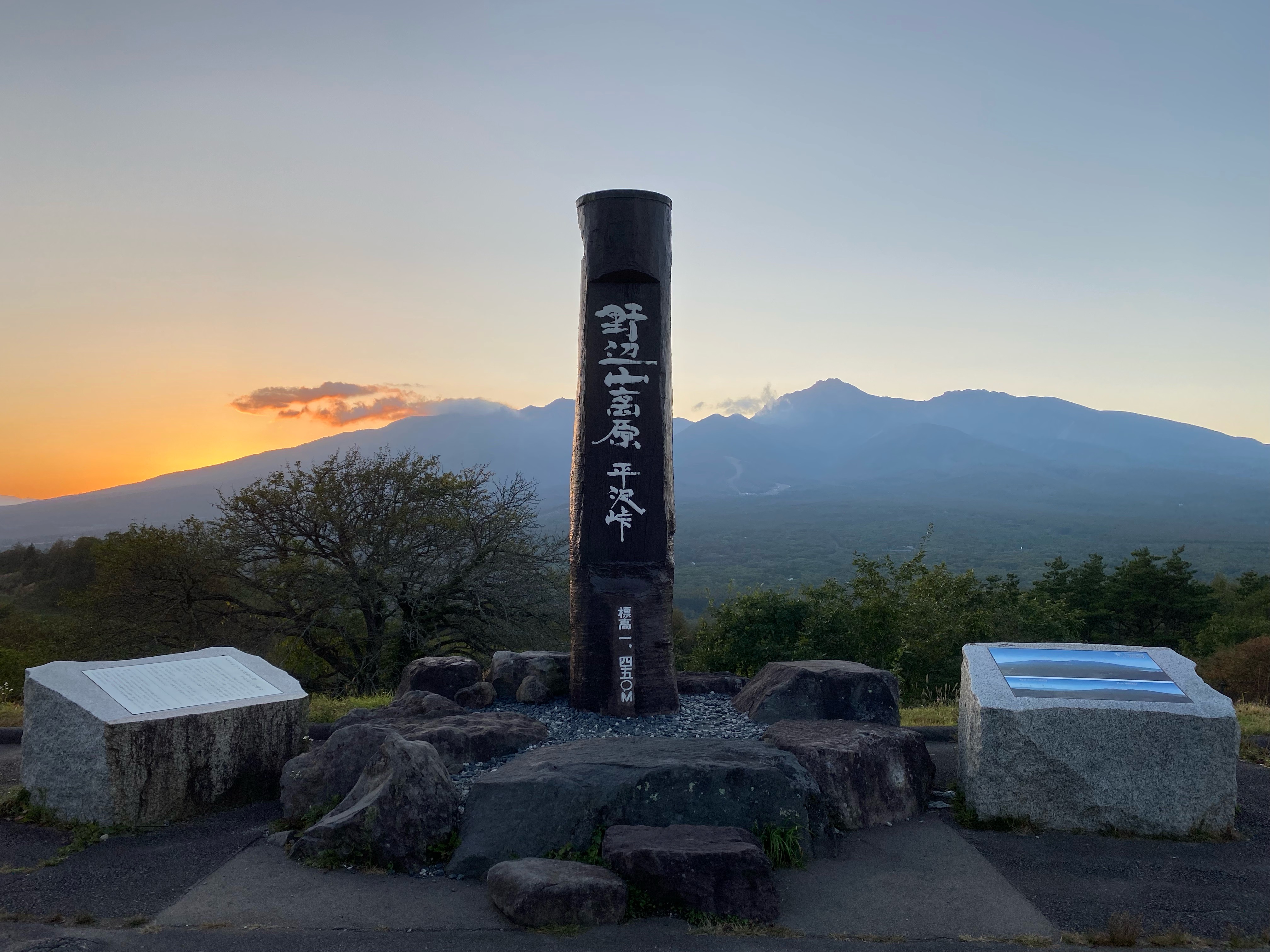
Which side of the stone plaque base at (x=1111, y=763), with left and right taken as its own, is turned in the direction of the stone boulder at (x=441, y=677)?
right

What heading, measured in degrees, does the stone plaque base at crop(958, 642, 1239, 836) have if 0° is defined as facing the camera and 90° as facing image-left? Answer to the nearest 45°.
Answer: approximately 0°

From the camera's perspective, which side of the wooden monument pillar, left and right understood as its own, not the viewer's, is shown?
front

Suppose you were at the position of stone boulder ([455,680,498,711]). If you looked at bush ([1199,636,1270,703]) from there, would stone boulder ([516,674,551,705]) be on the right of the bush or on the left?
right

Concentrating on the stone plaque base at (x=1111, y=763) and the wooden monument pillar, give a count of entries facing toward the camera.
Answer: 2

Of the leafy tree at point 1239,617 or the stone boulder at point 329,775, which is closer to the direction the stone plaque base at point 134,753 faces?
the stone boulder

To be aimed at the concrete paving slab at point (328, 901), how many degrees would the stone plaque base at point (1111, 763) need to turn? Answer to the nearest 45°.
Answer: approximately 45° to its right

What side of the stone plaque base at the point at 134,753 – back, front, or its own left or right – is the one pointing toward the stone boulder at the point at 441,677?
left

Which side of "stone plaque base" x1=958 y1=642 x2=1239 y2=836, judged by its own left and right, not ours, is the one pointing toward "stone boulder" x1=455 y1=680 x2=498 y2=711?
right

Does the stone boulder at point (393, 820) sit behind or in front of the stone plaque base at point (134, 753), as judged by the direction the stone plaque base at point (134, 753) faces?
in front

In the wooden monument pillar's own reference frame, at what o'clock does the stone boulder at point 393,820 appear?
The stone boulder is roughly at 1 o'clock from the wooden monument pillar.
